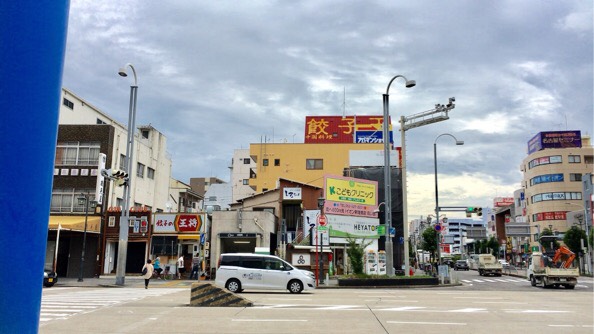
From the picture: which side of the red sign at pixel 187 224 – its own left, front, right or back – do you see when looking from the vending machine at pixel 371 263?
left

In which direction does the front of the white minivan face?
to the viewer's right

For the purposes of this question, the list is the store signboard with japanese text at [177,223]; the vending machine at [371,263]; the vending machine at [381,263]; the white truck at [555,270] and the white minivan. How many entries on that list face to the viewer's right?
1

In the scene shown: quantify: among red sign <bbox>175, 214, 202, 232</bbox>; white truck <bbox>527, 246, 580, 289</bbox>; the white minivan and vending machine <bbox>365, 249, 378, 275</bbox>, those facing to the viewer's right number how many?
1

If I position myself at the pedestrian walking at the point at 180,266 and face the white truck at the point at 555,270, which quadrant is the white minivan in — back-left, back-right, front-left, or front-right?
front-right

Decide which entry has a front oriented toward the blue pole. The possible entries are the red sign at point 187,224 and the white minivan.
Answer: the red sign

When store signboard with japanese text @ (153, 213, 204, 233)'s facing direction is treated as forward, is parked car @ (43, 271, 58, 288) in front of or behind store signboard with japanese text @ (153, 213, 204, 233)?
in front

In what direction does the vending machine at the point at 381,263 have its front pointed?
toward the camera

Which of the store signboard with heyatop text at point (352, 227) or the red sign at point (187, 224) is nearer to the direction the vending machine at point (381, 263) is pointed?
the red sign

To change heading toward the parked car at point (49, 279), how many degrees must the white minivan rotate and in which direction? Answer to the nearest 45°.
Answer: approximately 135° to its left

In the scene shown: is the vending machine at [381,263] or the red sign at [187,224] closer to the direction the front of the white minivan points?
the vending machine

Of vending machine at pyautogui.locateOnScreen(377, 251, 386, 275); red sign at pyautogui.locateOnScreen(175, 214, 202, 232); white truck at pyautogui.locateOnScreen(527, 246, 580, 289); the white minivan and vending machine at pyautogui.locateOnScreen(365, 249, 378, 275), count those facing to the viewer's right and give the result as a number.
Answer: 1

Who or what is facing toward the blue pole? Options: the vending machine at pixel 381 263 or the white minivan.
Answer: the vending machine

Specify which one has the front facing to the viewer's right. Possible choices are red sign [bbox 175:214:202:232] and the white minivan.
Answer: the white minivan

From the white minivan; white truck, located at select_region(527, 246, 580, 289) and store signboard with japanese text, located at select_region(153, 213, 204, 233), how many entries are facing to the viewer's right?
1

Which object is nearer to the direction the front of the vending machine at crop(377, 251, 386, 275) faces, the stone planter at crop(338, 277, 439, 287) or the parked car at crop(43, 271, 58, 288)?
the stone planter

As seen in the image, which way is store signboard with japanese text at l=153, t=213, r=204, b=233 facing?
toward the camera

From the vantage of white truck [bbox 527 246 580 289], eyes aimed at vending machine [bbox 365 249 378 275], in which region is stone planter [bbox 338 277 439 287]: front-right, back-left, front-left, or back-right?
front-left

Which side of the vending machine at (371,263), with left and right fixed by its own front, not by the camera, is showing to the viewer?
front
